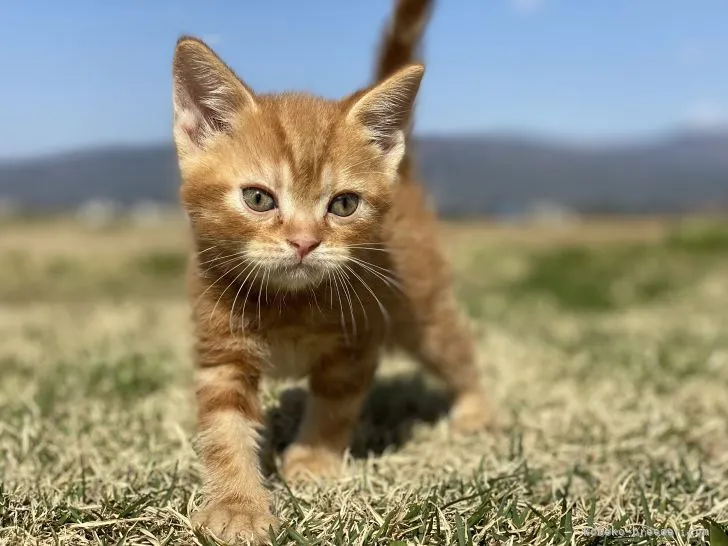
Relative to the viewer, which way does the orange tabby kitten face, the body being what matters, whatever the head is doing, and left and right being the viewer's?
facing the viewer and to the left of the viewer
